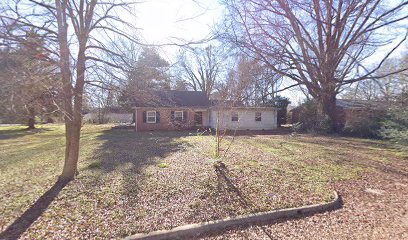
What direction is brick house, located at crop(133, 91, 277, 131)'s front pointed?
toward the camera

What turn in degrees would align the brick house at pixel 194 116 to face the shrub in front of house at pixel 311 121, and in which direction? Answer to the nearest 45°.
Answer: approximately 90° to its left
